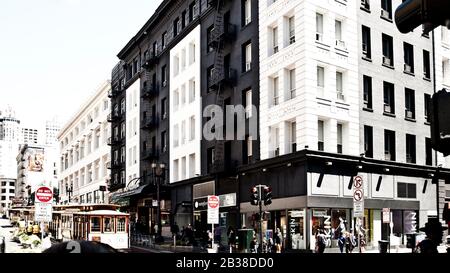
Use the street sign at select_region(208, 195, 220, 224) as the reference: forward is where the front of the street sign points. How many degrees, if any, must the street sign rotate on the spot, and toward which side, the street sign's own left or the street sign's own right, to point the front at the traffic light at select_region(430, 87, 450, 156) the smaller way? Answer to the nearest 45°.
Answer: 0° — it already faces it

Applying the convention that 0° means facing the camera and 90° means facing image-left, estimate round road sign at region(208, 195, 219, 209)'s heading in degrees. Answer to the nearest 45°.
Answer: approximately 0°

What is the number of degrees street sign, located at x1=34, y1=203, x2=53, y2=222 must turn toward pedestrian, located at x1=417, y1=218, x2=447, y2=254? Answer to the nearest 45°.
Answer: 0° — it already faces them

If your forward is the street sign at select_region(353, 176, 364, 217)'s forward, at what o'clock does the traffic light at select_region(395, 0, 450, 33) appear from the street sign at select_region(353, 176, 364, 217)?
The traffic light is roughly at 12 o'clock from the street sign.

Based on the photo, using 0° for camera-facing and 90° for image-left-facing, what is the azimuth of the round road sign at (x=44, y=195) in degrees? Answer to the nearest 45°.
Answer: approximately 0°
